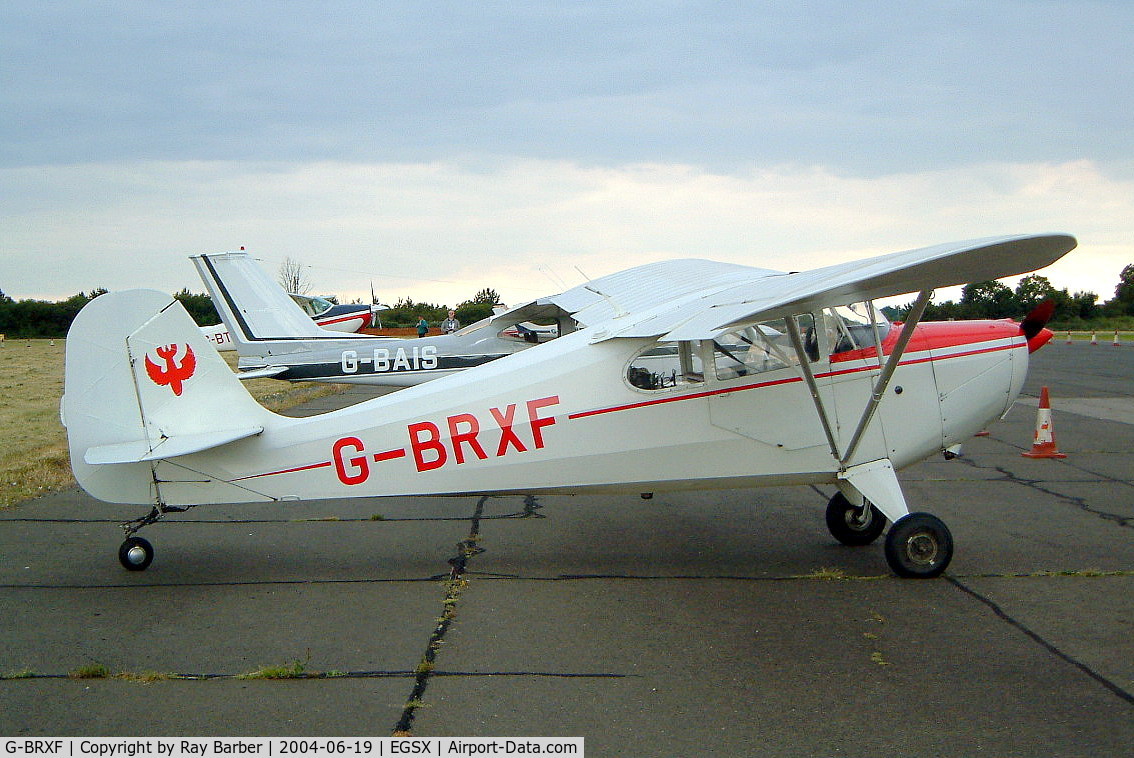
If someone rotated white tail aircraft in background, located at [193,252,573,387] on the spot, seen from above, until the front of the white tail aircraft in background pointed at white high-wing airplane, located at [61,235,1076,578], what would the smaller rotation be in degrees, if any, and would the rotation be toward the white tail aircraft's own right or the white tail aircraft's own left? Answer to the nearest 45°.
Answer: approximately 90° to the white tail aircraft's own right

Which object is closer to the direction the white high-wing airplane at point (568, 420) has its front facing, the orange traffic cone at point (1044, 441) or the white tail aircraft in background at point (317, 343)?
the orange traffic cone

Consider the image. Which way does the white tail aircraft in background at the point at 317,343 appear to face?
to the viewer's right

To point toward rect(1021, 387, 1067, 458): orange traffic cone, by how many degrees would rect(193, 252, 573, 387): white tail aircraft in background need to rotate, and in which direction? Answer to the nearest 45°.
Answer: approximately 45° to its right

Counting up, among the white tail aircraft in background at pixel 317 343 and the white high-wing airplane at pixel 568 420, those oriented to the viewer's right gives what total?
2

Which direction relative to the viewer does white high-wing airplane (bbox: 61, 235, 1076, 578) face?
to the viewer's right

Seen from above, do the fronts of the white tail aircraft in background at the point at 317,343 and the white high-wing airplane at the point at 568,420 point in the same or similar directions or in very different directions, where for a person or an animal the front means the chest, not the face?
same or similar directions

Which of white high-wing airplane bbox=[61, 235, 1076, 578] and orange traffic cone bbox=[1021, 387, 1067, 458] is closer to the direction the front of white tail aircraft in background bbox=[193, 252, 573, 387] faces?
the orange traffic cone

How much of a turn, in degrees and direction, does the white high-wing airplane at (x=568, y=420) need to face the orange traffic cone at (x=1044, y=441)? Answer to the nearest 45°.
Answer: approximately 45° to its left
